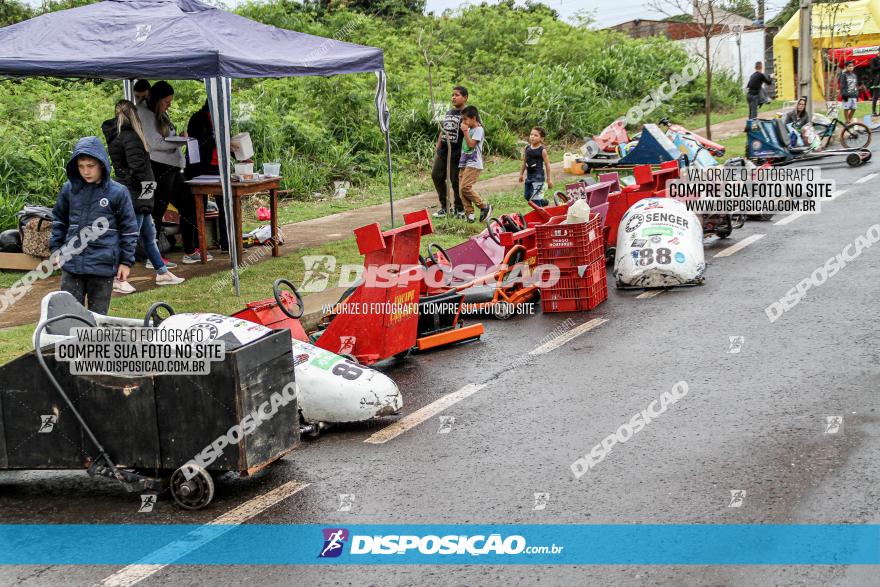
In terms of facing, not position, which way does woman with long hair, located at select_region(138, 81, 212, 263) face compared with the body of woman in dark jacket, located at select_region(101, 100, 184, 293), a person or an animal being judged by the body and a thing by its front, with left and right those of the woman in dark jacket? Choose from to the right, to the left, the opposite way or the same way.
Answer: the same way

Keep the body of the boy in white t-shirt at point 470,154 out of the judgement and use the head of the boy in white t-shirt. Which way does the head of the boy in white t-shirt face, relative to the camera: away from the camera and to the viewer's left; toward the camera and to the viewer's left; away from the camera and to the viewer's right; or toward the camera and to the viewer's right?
toward the camera and to the viewer's left

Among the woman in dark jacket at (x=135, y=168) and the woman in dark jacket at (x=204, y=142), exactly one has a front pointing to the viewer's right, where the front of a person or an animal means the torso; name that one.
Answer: the woman in dark jacket at (x=135, y=168)

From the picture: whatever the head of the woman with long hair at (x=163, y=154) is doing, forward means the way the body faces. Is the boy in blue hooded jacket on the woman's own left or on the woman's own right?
on the woman's own right

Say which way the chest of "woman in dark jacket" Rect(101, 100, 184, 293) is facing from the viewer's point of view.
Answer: to the viewer's right

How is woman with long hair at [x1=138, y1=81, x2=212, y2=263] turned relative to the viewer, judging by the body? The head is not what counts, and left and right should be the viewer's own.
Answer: facing to the right of the viewer
